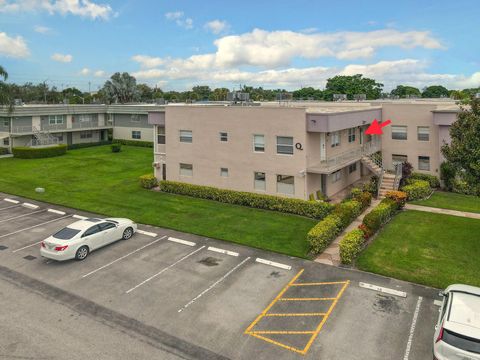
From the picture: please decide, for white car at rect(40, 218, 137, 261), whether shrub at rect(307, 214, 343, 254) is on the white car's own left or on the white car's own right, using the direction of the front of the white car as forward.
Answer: on the white car's own right

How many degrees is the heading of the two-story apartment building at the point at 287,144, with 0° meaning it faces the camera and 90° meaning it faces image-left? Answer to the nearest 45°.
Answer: approximately 315°

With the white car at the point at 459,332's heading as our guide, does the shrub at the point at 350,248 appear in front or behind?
in front

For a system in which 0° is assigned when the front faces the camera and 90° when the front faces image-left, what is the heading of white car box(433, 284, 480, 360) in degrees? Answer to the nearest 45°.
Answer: approximately 180°

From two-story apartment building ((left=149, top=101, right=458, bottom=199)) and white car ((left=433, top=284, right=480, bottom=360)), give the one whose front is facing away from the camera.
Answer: the white car

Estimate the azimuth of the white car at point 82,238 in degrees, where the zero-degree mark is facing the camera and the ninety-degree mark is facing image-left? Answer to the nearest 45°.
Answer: approximately 225°

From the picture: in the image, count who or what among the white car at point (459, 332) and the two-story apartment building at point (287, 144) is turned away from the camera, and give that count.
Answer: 1

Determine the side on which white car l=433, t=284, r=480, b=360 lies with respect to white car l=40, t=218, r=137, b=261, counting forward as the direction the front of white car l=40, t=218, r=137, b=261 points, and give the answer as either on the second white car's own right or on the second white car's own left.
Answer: on the second white car's own right
